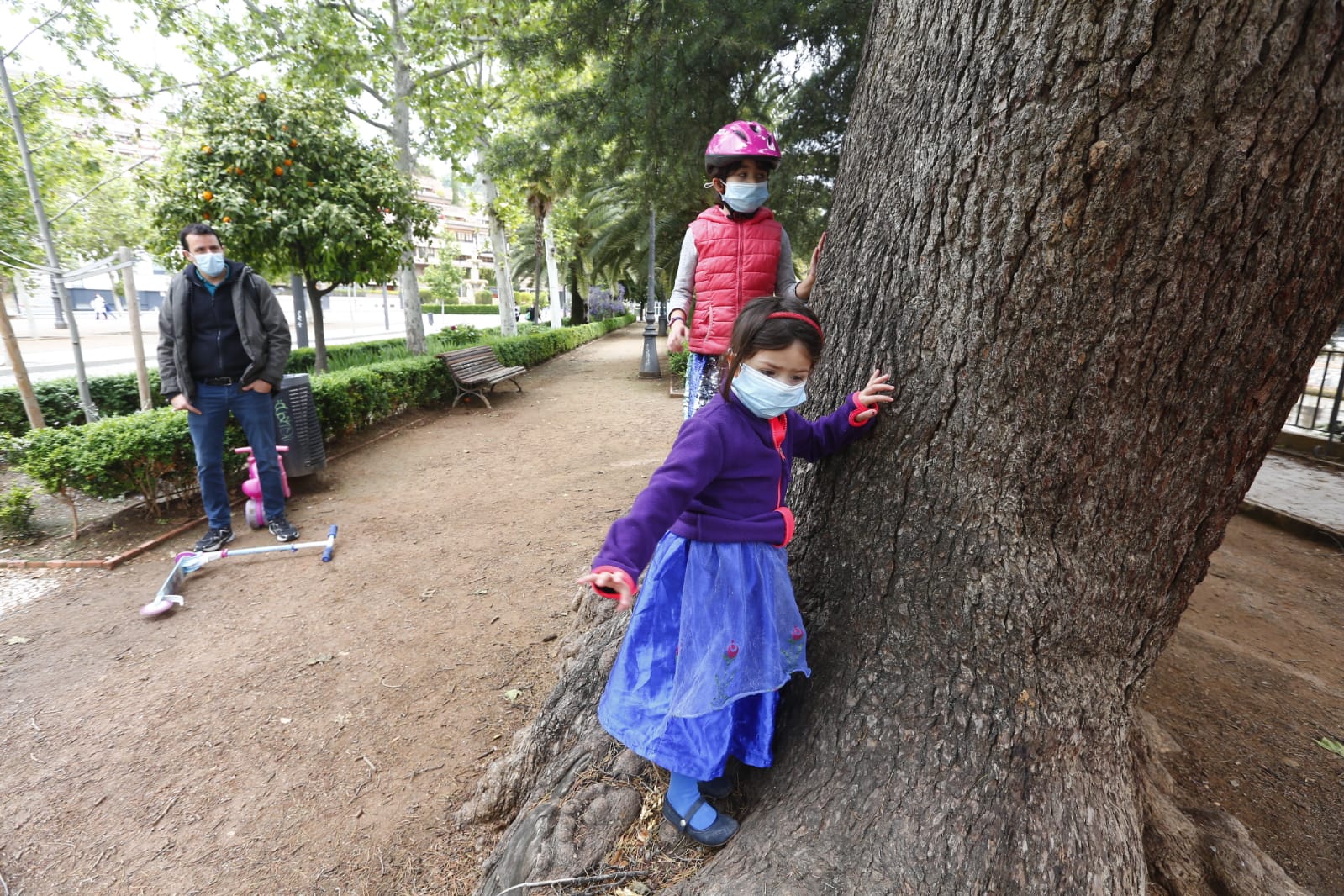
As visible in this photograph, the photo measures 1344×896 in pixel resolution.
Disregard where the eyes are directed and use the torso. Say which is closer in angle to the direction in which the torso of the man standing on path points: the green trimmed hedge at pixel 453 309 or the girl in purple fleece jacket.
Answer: the girl in purple fleece jacket

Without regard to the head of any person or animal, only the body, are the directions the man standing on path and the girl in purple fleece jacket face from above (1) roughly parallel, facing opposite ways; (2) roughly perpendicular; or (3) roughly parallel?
roughly parallel

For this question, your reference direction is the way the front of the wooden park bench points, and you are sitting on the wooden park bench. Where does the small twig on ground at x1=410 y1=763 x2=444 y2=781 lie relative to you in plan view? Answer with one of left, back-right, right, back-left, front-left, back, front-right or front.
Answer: front-right

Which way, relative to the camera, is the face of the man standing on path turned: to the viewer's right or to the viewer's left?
to the viewer's right

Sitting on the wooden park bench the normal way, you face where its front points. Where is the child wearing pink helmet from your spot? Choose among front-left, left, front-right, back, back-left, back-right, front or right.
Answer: front-right

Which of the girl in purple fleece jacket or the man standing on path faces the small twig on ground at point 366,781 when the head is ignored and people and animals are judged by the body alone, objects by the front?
the man standing on path

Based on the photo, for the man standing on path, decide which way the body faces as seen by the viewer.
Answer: toward the camera

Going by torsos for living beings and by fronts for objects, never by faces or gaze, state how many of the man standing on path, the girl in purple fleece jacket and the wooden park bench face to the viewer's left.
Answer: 0

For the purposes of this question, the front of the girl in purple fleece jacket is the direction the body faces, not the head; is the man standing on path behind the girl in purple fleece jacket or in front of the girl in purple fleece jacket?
behind

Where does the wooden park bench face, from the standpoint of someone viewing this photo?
facing the viewer and to the right of the viewer

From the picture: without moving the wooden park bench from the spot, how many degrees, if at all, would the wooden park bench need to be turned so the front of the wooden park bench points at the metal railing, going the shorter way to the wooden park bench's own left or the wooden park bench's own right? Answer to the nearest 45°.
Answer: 0° — it already faces it

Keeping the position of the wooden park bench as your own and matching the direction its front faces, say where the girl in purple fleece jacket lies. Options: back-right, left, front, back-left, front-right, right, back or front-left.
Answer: front-right

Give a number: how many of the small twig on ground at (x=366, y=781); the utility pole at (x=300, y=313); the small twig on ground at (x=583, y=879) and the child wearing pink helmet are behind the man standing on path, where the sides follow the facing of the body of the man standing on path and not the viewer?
1

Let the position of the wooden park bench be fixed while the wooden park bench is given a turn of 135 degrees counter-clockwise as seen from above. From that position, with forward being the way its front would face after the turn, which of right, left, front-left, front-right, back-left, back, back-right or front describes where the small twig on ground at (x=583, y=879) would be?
back

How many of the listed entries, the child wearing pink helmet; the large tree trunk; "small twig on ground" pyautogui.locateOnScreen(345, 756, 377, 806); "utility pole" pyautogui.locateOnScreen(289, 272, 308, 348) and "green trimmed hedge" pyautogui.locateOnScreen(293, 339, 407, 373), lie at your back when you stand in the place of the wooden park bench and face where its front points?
2

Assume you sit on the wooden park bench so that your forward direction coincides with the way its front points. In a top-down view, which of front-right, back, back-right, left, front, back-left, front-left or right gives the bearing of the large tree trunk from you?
front-right
